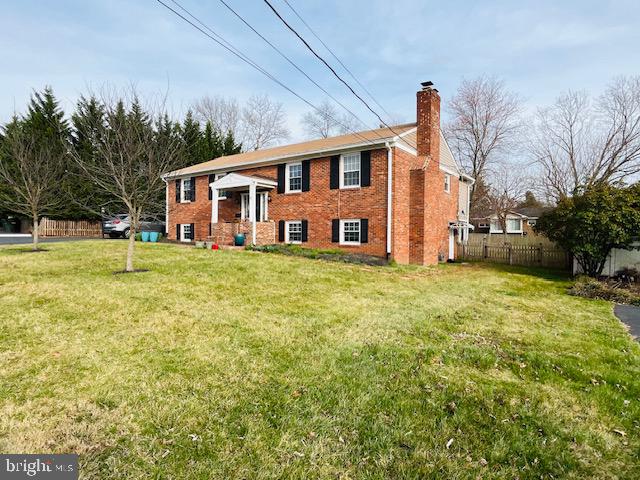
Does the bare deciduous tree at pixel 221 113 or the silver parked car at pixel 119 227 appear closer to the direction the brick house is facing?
the silver parked car

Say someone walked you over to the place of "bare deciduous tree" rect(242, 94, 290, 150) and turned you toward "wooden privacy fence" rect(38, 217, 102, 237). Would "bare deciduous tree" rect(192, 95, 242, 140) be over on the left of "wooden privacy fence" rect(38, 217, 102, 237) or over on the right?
right

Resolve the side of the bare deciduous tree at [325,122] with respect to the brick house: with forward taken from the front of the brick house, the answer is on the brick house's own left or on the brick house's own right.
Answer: on the brick house's own right

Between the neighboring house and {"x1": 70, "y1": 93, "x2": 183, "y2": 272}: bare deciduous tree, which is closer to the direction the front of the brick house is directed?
the bare deciduous tree

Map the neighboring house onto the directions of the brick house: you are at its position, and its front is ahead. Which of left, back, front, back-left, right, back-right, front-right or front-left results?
back

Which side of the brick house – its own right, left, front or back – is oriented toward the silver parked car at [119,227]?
right

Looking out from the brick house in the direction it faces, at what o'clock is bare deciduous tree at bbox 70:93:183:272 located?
The bare deciduous tree is roughly at 12 o'clock from the brick house.

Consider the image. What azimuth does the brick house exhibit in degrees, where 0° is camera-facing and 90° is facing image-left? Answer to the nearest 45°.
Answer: approximately 45°

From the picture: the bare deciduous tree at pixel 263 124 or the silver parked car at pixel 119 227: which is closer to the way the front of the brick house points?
the silver parked car

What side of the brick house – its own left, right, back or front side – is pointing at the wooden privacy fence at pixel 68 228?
right

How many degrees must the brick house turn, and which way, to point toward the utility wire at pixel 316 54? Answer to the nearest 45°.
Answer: approximately 45° to its left
